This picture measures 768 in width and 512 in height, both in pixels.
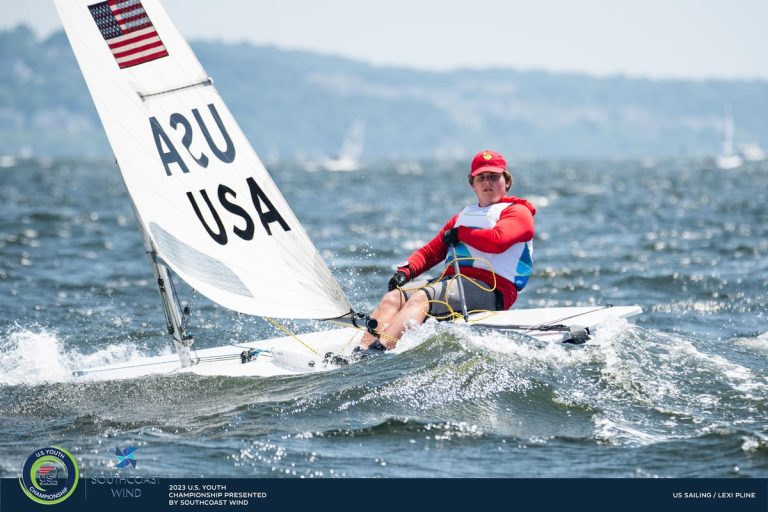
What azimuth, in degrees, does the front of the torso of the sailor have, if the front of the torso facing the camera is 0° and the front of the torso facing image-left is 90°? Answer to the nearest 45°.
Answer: approximately 45°
